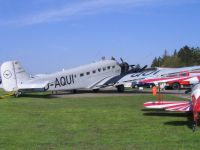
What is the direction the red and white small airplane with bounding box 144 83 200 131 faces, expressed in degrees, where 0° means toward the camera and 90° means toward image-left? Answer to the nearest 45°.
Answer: approximately 0°

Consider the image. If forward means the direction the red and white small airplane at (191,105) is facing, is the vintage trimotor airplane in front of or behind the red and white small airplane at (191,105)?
behind
